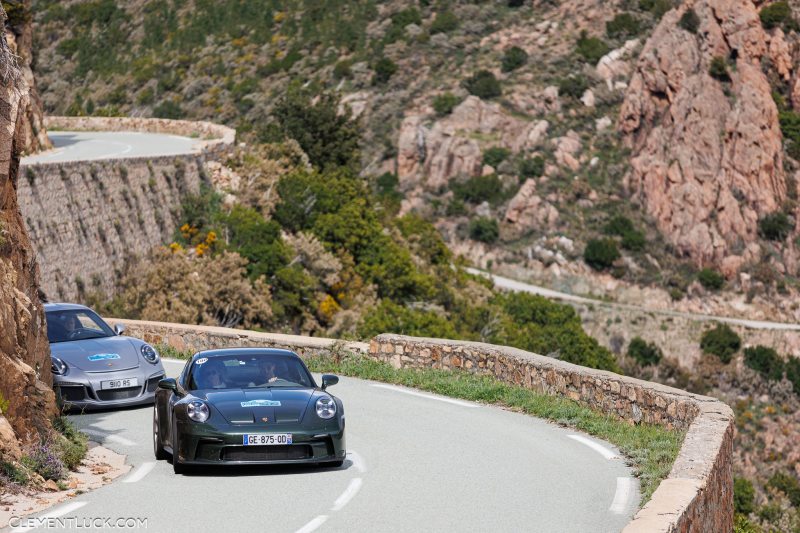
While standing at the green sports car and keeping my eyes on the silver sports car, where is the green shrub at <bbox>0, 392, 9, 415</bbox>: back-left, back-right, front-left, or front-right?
front-left

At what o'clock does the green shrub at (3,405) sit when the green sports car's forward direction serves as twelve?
The green shrub is roughly at 3 o'clock from the green sports car.

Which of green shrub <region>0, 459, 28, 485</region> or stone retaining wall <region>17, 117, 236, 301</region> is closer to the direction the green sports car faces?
the green shrub

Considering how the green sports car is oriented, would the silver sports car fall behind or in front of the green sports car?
behind

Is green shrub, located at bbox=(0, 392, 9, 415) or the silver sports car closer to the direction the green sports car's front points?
the green shrub

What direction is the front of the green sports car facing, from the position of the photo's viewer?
facing the viewer

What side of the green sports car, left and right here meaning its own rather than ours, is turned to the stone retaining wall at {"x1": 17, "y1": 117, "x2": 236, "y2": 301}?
back

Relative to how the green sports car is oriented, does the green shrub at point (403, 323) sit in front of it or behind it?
behind

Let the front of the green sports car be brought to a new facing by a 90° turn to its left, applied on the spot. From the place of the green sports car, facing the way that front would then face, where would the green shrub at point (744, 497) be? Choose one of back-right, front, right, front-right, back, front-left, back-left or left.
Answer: front-left

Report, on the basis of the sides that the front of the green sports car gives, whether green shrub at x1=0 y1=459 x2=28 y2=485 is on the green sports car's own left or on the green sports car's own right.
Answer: on the green sports car's own right
